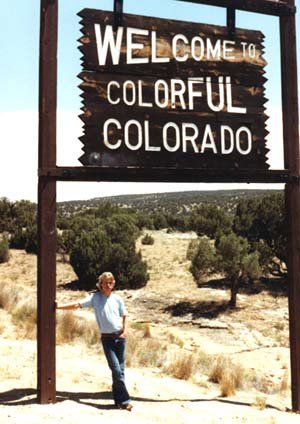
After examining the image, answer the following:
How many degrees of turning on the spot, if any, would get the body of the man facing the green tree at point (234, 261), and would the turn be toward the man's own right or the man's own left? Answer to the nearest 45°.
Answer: approximately 180°

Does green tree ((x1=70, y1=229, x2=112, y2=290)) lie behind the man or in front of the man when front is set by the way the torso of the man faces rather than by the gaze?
behind

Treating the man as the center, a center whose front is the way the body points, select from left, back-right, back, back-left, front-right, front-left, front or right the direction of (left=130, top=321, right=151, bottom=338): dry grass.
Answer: back

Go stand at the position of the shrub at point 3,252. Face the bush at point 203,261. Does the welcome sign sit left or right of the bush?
right

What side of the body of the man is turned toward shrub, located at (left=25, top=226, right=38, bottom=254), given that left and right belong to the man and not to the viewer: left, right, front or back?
back

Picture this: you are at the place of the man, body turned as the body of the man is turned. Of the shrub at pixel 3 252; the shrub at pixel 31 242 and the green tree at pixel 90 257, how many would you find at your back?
3

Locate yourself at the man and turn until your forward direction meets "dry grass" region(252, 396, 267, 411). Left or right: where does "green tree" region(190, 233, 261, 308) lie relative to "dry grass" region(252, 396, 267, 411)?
left

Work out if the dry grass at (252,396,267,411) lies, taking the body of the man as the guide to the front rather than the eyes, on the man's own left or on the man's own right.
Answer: on the man's own left

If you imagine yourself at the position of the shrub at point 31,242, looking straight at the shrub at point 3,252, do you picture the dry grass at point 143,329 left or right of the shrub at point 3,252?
left

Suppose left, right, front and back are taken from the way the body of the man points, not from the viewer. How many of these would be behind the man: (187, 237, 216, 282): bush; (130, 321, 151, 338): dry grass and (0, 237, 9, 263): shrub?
3

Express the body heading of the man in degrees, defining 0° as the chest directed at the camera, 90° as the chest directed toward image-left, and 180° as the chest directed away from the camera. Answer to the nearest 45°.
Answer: approximately 0°
